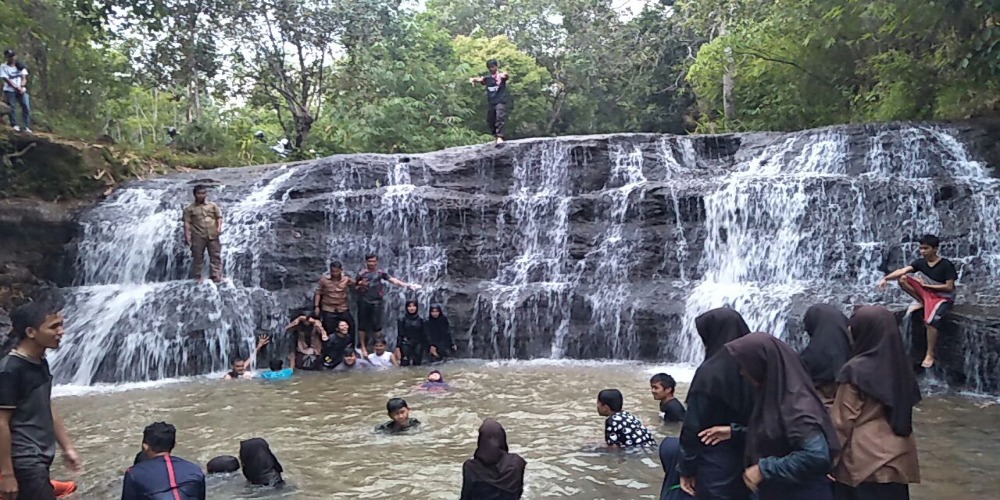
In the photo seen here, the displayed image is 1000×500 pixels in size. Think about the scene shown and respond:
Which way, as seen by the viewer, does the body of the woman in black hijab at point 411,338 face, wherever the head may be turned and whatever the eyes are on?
toward the camera

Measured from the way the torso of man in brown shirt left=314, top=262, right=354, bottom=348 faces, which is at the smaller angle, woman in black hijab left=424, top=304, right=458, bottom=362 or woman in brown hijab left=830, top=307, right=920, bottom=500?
the woman in brown hijab

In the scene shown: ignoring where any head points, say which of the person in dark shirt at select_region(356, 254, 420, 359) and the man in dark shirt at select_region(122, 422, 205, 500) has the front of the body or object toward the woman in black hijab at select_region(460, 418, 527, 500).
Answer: the person in dark shirt

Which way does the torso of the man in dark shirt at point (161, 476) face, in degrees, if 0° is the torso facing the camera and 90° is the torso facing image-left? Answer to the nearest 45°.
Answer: approximately 180°

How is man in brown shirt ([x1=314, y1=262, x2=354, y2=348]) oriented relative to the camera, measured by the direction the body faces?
toward the camera

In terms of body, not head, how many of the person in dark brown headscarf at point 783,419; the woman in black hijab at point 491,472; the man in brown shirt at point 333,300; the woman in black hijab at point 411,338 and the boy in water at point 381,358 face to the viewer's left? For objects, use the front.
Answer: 1

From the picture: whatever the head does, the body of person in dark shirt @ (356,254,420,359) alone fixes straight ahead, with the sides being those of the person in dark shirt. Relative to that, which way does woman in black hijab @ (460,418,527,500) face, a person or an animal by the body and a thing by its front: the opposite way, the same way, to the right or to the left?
the opposite way

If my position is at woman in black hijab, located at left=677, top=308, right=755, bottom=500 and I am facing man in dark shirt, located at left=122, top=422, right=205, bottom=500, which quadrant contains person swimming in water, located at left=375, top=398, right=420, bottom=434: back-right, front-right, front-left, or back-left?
front-right

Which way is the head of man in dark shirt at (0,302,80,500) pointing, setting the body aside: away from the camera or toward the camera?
toward the camera

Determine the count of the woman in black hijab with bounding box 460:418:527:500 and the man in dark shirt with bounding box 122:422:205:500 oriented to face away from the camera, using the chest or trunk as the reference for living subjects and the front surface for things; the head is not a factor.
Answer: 2

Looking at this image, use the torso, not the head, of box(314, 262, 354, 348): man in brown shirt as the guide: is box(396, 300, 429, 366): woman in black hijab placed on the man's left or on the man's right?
on the man's left

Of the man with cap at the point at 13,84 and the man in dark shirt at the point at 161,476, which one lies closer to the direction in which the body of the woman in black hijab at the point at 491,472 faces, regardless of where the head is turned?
the man with cap

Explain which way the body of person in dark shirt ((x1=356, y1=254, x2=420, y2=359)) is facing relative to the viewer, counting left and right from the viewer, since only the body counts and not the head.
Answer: facing the viewer

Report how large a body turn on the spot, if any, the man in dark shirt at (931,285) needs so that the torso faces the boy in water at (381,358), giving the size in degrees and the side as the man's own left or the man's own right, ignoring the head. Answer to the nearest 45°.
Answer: approximately 45° to the man's own right

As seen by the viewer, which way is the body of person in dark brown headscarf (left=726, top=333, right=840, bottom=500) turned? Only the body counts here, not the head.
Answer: to the viewer's left

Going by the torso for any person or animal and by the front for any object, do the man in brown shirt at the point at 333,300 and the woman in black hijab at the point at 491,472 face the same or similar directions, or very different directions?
very different directions

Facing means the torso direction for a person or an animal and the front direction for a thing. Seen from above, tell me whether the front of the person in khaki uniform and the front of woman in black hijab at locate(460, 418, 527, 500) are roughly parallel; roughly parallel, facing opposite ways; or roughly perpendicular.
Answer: roughly parallel, facing opposite ways

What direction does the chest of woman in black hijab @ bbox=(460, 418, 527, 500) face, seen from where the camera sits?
away from the camera

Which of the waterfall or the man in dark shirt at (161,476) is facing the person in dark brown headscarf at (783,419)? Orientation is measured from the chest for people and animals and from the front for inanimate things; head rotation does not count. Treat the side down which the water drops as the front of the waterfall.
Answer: the waterfall

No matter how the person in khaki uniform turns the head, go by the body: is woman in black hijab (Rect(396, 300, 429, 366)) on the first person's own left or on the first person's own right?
on the first person's own left
